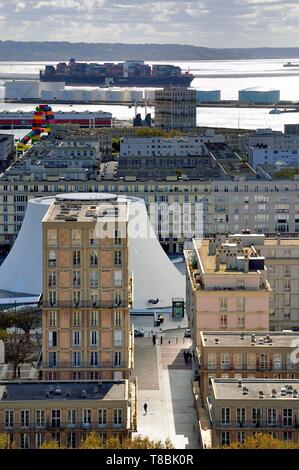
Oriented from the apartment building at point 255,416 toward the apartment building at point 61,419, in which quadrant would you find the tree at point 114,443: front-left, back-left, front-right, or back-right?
front-left

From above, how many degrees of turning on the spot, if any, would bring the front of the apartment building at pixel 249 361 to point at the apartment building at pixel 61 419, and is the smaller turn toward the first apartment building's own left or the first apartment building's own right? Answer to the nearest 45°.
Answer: approximately 45° to the first apartment building's own right

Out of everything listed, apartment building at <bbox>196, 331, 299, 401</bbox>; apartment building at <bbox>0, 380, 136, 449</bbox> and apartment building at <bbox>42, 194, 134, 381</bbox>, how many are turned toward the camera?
3

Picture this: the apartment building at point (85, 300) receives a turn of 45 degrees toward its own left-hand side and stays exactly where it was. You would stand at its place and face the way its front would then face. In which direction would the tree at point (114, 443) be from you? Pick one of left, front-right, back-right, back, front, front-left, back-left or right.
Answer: front-right

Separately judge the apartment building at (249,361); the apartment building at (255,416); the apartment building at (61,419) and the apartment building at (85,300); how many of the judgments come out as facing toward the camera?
4

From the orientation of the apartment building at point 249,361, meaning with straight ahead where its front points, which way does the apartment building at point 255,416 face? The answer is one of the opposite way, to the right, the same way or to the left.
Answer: the same way

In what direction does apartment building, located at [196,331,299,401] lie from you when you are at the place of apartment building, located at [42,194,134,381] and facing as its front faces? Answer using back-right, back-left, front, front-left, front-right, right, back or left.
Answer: left

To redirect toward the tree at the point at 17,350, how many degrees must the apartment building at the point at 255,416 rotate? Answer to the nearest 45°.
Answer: approximately 135° to its right

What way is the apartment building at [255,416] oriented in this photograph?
toward the camera

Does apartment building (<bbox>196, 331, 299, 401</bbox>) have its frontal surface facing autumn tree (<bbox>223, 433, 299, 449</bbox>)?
yes

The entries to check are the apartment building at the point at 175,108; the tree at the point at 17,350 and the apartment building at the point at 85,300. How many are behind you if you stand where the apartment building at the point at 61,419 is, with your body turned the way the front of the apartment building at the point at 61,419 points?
3

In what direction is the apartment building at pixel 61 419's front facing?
toward the camera

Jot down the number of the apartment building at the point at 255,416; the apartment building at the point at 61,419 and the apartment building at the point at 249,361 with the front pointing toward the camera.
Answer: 3

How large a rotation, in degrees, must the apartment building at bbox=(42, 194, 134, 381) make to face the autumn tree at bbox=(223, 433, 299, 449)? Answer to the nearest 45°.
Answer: approximately 45° to its left

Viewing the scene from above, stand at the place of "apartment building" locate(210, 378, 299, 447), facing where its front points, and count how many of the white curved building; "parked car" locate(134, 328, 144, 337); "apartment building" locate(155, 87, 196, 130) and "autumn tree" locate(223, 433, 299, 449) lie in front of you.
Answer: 1

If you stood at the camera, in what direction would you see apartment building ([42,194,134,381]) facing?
facing the viewer

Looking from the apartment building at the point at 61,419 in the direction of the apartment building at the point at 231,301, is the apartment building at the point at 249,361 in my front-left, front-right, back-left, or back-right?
front-right

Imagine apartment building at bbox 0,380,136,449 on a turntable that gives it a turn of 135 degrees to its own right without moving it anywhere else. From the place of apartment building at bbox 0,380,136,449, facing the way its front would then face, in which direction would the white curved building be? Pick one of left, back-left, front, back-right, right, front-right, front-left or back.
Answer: front-right

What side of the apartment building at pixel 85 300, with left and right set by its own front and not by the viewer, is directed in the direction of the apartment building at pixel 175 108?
back

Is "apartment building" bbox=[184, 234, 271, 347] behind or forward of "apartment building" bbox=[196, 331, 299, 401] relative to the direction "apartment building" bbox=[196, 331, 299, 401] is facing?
behind
